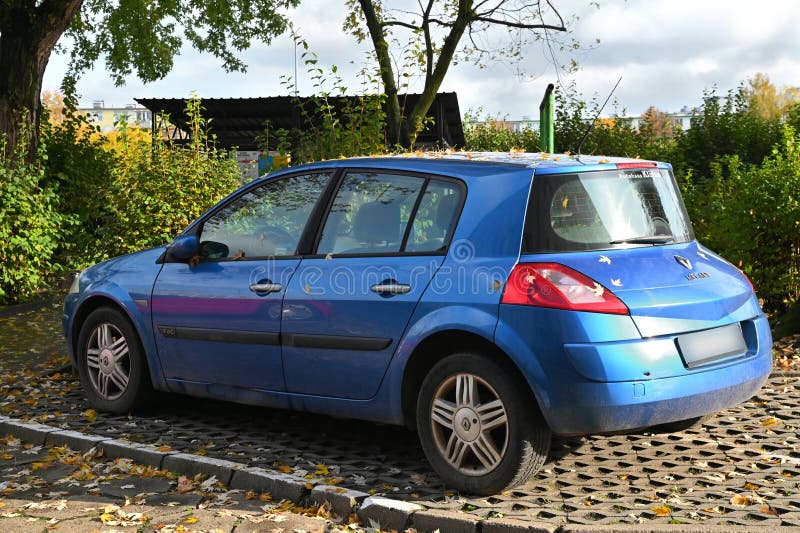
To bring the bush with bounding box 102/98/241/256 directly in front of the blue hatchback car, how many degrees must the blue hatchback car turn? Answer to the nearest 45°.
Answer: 0° — it already faces it

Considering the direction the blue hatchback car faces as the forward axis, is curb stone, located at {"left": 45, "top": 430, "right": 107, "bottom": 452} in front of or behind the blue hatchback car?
in front

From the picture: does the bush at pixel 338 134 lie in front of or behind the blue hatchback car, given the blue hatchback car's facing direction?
in front

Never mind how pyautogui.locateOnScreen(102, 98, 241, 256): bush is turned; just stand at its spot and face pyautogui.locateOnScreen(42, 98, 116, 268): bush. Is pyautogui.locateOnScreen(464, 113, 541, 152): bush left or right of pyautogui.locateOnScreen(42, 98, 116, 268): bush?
right

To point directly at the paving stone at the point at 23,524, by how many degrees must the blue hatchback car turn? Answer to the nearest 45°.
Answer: approximately 45° to its left

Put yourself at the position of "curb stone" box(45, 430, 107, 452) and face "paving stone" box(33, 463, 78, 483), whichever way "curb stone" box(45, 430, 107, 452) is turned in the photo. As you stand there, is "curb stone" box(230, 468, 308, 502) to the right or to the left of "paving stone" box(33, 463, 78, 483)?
left

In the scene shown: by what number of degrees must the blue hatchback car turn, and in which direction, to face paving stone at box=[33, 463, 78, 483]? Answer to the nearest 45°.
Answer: approximately 45° to its left

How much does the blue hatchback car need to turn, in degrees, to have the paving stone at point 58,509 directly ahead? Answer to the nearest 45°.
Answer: approximately 45° to its left

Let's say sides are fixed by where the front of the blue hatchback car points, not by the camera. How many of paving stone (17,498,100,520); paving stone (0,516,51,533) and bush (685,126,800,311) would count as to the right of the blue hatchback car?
1

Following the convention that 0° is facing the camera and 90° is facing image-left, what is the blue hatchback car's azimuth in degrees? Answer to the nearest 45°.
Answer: approximately 135°
